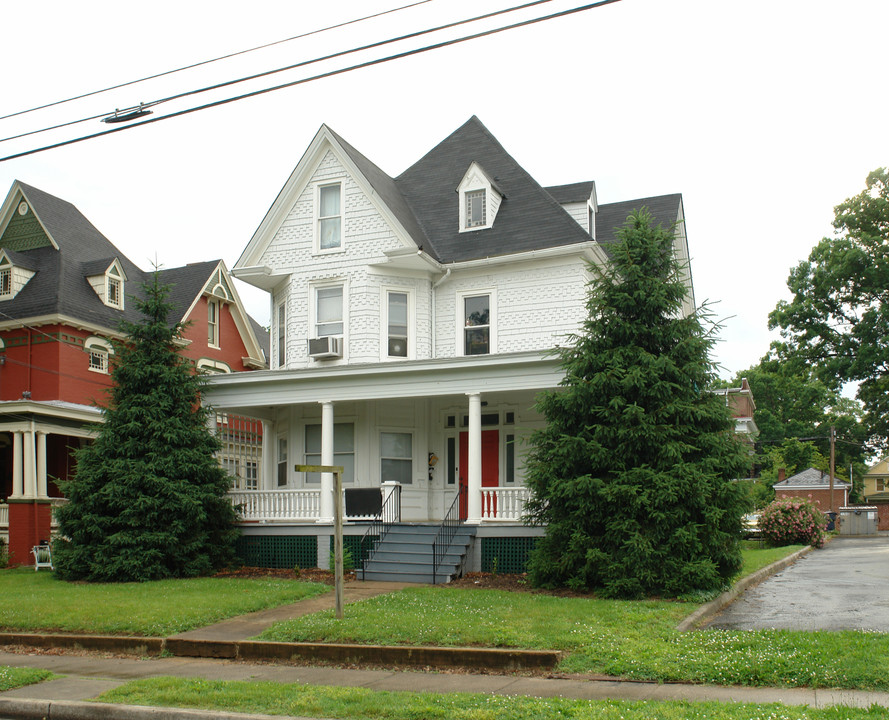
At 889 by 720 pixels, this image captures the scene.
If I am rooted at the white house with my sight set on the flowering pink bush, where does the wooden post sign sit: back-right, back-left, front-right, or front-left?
back-right

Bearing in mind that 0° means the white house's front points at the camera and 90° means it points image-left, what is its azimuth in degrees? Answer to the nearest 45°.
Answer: approximately 45°

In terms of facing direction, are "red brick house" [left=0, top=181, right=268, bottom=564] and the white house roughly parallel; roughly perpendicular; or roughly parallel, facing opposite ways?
roughly parallel

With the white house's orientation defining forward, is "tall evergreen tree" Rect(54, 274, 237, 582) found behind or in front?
in front

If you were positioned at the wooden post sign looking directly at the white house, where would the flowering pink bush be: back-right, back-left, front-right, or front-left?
front-right

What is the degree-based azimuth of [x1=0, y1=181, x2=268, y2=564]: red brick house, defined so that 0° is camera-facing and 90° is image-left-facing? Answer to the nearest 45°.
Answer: approximately 45°

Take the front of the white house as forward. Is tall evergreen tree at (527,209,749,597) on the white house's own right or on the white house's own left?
on the white house's own left

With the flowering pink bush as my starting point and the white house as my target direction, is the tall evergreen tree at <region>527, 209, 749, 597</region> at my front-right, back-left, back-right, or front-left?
front-left

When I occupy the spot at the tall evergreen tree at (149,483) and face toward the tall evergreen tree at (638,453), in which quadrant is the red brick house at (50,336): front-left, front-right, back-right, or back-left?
back-left

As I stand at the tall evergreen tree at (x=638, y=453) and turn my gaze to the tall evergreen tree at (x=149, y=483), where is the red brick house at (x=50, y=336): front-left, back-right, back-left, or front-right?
front-right

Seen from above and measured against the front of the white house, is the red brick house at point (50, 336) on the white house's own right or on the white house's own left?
on the white house's own right

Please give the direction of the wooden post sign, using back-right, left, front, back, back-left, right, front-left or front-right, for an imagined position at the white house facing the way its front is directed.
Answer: front-left

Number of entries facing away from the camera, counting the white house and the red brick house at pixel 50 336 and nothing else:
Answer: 0

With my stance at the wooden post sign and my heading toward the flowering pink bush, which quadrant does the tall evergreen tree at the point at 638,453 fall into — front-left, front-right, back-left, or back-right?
front-right
